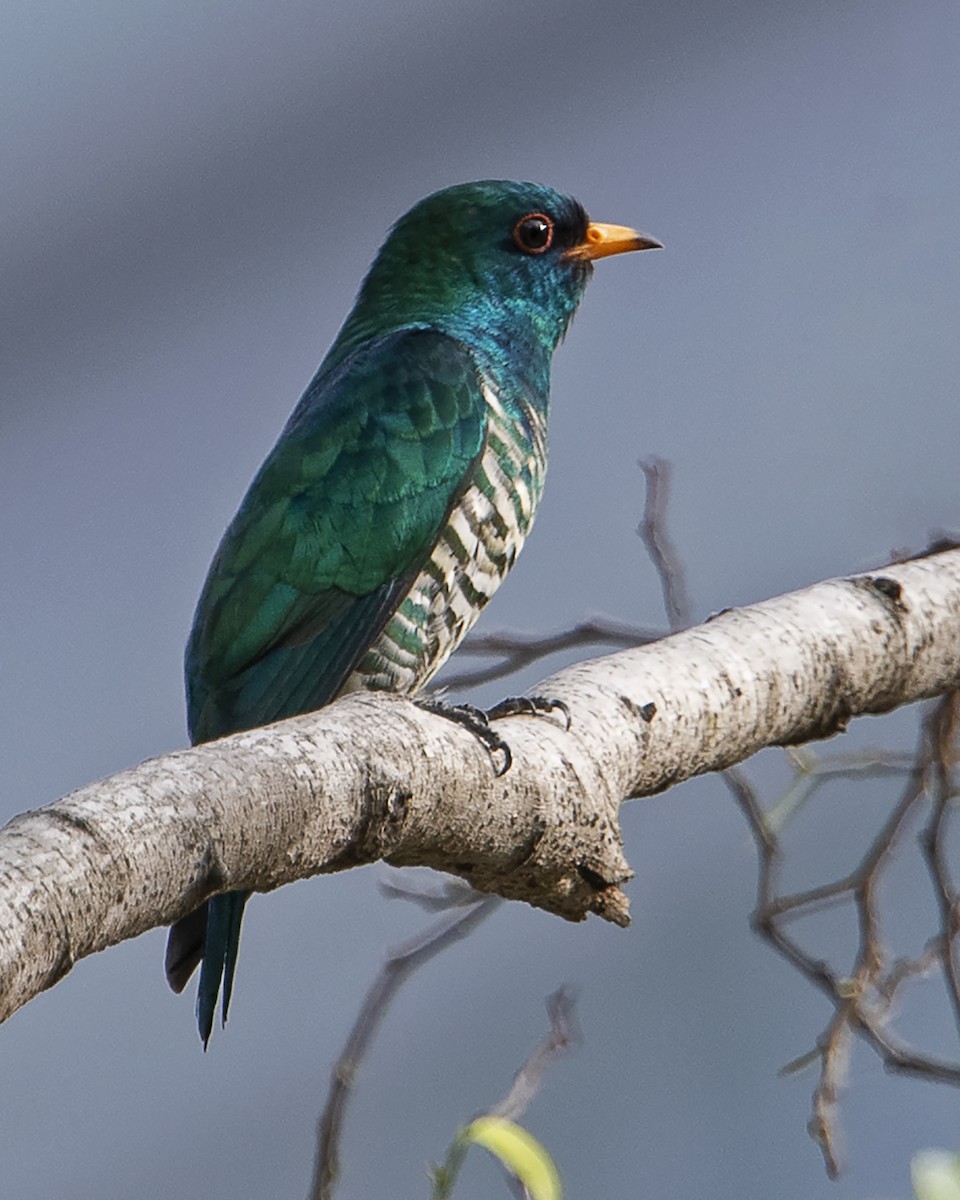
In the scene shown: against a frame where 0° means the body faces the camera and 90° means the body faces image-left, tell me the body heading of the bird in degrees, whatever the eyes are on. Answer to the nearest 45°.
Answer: approximately 270°

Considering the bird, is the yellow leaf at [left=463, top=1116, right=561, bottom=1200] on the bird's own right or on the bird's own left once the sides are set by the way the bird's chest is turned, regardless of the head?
on the bird's own right
